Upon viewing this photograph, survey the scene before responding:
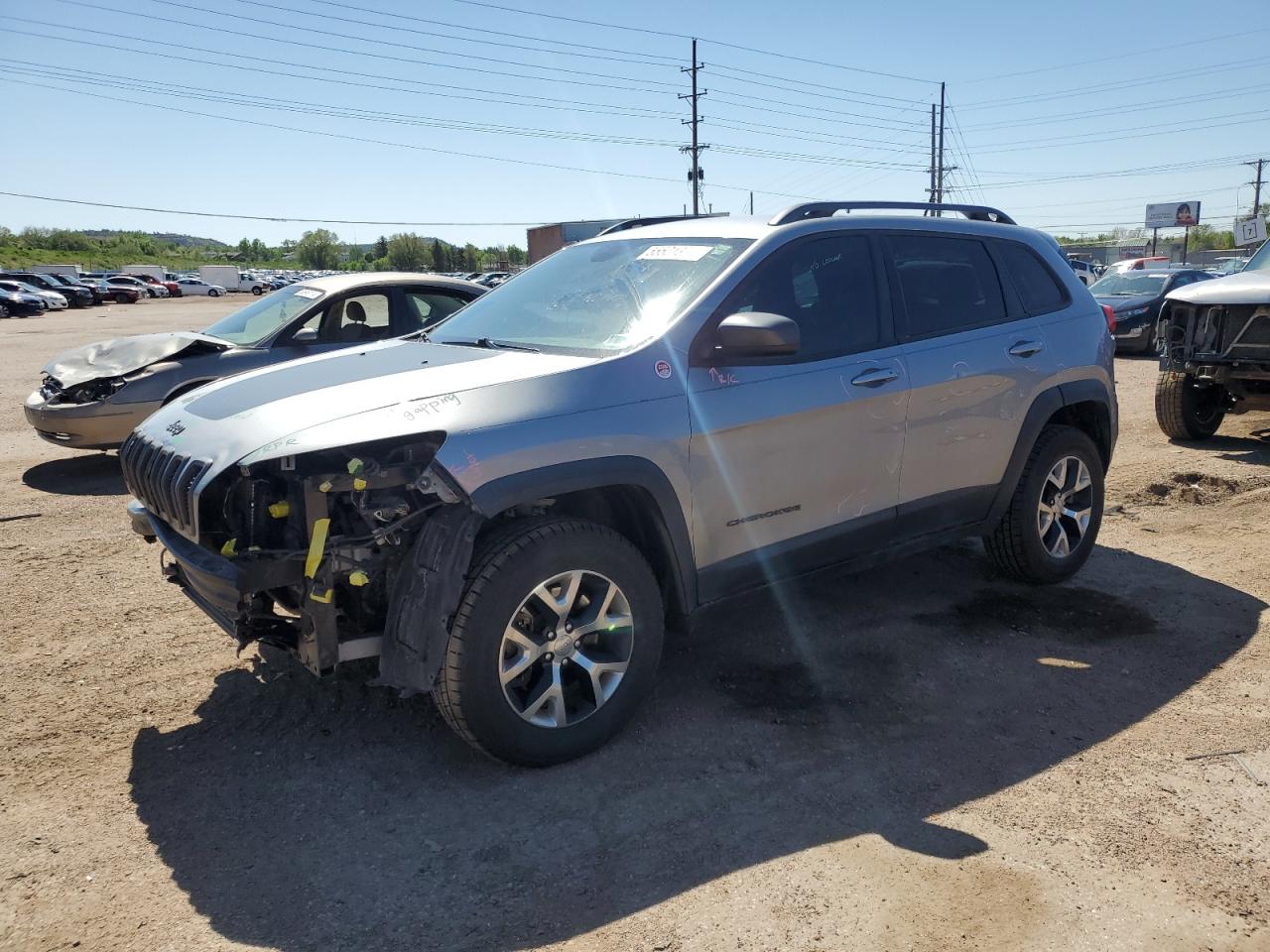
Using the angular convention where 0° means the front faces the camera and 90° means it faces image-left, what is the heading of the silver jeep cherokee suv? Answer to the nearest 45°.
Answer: approximately 45°

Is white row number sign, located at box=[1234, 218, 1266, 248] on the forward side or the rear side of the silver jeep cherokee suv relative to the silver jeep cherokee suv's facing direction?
on the rear side
